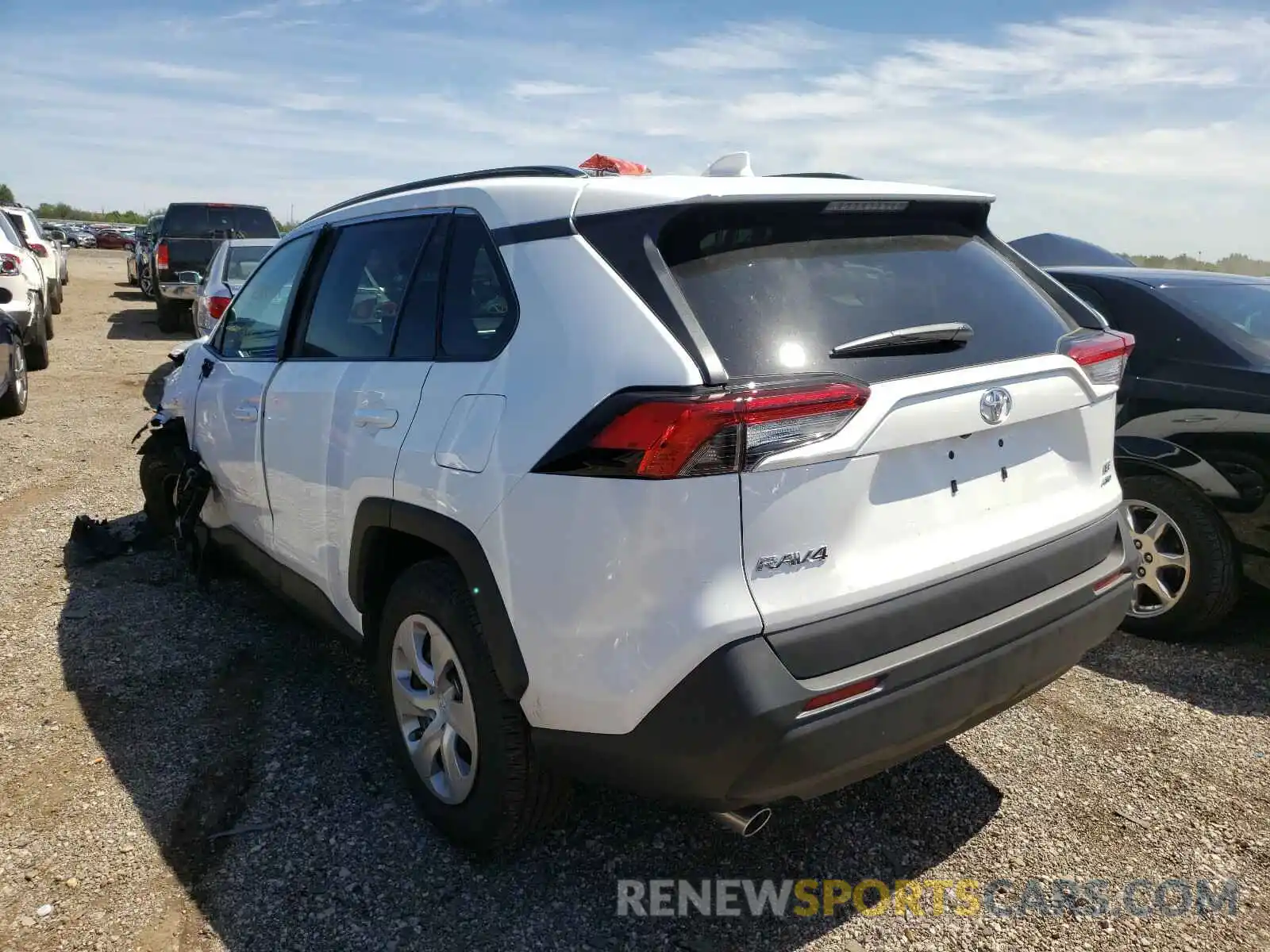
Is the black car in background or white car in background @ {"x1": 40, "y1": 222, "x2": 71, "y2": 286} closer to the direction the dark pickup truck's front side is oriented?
the white car in background

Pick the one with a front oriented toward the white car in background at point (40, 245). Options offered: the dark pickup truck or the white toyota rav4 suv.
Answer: the white toyota rav4 suv

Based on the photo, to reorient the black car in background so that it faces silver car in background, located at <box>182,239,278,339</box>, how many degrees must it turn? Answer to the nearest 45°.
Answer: approximately 45° to its left

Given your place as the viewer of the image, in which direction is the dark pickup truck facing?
facing away from the viewer

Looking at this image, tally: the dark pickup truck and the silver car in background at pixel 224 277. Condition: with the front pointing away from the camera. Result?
2

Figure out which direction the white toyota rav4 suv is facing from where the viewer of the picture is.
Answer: facing away from the viewer and to the left of the viewer

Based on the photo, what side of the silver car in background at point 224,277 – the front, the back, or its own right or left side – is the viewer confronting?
back

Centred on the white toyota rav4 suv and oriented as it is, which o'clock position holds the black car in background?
The black car in background is roughly at 3 o'clock from the white toyota rav4 suv.

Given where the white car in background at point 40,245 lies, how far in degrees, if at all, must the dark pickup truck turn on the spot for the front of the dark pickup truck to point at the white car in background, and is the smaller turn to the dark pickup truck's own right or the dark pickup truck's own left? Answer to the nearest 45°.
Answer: approximately 90° to the dark pickup truck's own left
